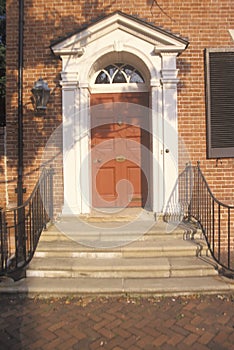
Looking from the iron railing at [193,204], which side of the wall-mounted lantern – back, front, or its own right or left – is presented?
left

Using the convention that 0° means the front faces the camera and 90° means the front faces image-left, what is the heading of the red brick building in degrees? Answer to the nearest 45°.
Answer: approximately 0°

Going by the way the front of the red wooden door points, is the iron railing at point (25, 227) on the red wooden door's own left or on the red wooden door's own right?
on the red wooden door's own right

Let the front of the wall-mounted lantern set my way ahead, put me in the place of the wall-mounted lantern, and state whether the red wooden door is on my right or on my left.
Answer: on my left

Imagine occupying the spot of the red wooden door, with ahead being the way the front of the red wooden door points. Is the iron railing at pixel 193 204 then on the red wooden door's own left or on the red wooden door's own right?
on the red wooden door's own left

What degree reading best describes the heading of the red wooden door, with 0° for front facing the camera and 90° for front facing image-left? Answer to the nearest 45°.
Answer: approximately 0°
